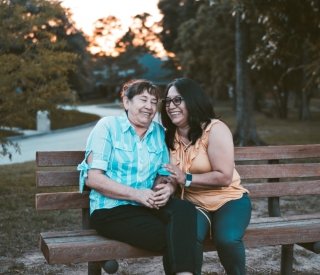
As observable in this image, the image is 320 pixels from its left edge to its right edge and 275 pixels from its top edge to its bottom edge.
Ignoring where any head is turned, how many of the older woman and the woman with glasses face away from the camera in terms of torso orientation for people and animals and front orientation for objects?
0

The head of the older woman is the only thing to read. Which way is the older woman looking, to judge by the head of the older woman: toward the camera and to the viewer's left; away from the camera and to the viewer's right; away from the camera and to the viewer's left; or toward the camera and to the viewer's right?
toward the camera and to the viewer's right

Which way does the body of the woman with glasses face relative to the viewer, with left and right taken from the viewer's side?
facing the viewer and to the left of the viewer

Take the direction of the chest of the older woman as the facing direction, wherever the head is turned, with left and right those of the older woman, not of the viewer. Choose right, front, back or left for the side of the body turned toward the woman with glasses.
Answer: left

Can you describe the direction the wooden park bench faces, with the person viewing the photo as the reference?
facing the viewer
